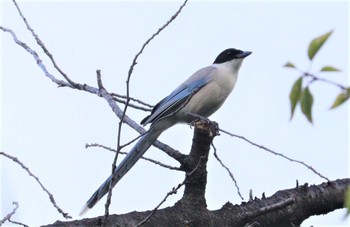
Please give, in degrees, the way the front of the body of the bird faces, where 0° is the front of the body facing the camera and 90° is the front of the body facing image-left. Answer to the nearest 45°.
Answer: approximately 270°
